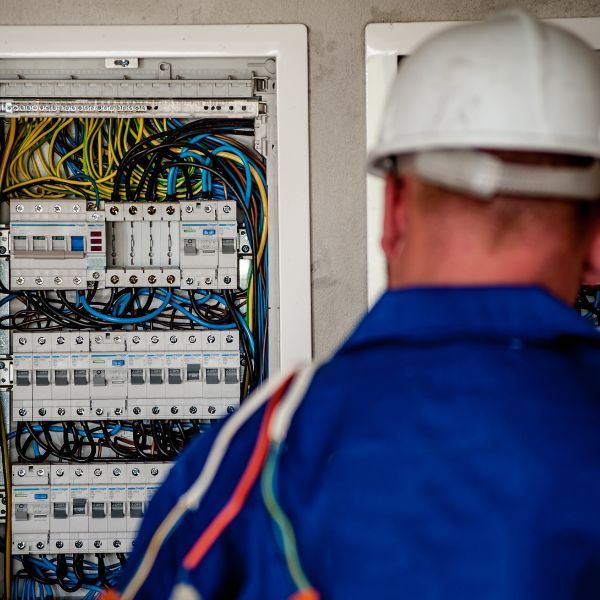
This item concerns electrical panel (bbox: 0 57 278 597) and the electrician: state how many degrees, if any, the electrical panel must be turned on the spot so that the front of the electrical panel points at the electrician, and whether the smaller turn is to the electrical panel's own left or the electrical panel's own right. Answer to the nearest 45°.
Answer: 0° — it already faces them

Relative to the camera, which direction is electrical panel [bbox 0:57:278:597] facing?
toward the camera

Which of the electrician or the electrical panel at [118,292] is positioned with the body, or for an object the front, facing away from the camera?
the electrician

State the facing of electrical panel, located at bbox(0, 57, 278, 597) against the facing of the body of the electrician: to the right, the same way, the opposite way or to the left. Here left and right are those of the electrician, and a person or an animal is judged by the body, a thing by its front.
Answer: the opposite way

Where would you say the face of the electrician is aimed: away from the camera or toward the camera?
away from the camera

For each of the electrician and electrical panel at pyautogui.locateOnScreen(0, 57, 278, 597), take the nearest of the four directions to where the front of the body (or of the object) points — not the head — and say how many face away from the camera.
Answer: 1

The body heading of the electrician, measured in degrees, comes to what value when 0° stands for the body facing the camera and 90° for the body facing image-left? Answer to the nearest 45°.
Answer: approximately 180°
